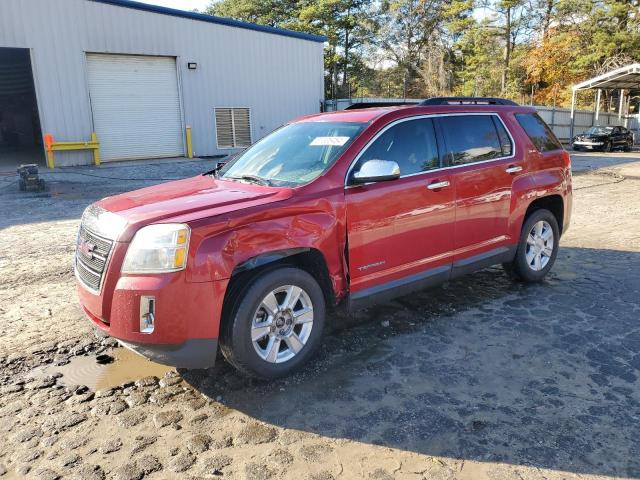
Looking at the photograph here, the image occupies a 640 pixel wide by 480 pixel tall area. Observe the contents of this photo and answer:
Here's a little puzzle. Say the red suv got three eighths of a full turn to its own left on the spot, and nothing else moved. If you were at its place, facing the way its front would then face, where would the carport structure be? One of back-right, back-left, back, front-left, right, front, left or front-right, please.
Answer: front-left

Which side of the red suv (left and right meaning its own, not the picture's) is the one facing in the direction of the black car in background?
back

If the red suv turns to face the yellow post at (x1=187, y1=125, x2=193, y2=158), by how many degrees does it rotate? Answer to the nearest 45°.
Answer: approximately 135° to its right

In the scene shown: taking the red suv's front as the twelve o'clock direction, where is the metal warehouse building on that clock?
The metal warehouse building is roughly at 4 o'clock from the red suv.

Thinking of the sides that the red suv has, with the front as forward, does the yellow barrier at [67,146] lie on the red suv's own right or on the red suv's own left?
on the red suv's own right

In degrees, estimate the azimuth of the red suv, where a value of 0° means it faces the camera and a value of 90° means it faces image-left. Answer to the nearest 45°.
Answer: approximately 45°

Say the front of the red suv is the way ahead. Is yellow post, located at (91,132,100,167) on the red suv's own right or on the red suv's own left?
on the red suv's own right
